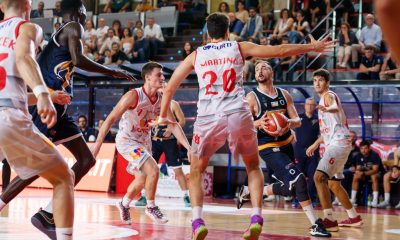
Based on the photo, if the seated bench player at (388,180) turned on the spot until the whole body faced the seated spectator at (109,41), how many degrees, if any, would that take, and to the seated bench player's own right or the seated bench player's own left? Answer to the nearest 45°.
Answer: approximately 90° to the seated bench player's own right

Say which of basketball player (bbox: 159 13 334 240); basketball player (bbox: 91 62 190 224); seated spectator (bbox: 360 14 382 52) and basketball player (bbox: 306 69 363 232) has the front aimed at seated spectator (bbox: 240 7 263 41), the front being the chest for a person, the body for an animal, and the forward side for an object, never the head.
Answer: basketball player (bbox: 159 13 334 240)

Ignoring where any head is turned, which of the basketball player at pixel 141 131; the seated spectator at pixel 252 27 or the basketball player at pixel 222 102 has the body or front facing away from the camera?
the basketball player at pixel 222 102

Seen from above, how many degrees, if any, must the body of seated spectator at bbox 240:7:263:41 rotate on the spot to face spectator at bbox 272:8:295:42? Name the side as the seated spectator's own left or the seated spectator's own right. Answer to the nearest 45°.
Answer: approximately 90° to the seated spectator's own left

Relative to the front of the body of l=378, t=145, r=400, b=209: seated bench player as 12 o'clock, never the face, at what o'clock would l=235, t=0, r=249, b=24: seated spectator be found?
l=235, t=0, r=249, b=24: seated spectator is roughly at 5 o'clock from l=378, t=145, r=400, b=209: seated bench player.

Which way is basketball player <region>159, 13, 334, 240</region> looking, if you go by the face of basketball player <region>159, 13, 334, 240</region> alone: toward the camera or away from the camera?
away from the camera

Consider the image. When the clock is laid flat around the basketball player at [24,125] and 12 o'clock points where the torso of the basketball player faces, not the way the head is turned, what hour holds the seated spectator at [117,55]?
The seated spectator is roughly at 11 o'clock from the basketball player.

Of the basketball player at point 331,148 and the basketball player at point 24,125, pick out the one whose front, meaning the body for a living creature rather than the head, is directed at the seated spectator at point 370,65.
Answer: the basketball player at point 24,125

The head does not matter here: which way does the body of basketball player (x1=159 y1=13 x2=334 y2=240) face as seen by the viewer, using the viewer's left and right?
facing away from the viewer
